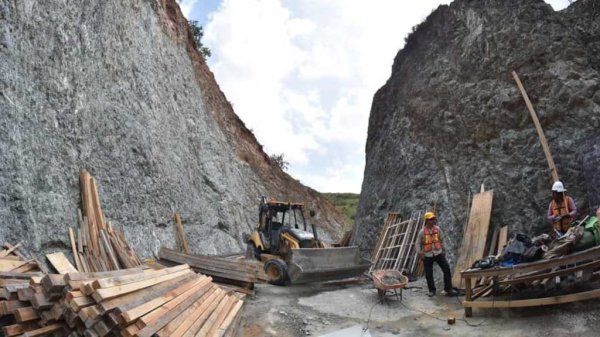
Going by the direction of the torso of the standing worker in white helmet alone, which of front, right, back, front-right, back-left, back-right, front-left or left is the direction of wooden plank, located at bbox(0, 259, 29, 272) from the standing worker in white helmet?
front-right

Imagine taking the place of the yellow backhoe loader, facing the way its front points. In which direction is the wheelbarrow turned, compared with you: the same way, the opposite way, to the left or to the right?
to the right

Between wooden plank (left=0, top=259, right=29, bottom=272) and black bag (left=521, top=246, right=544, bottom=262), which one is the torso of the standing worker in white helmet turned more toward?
the black bag

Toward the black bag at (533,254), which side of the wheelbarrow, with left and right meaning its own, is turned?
left

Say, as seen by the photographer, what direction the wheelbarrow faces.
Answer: facing the viewer and to the left of the viewer

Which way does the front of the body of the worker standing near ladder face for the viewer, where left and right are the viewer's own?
facing the viewer

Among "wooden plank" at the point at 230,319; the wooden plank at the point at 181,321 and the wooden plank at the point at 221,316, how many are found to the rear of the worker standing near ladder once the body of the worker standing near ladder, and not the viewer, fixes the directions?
0

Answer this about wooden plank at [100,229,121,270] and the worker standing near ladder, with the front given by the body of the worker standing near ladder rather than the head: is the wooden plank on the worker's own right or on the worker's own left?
on the worker's own right

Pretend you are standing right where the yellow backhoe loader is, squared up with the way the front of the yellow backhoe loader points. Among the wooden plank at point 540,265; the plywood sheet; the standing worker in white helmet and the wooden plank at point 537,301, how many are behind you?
0

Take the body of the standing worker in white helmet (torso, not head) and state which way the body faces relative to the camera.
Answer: toward the camera

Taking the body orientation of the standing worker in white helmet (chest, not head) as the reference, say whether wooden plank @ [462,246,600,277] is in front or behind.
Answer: in front

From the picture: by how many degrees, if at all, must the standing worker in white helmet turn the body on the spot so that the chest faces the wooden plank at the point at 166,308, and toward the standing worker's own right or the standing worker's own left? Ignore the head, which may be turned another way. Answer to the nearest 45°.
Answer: approximately 45° to the standing worker's own right

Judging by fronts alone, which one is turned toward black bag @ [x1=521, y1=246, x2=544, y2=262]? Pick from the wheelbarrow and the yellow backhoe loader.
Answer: the yellow backhoe loader

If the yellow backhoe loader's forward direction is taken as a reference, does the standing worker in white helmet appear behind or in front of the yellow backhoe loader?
in front

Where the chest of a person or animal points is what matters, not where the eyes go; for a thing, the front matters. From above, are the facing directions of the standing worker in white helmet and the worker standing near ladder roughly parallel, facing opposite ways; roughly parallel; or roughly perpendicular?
roughly parallel

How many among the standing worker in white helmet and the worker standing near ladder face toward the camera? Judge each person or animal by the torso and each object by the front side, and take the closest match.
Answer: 2
